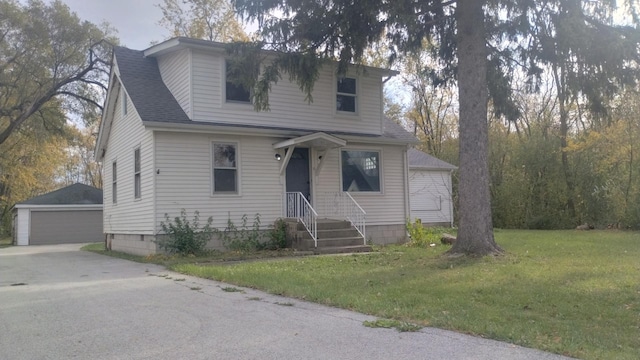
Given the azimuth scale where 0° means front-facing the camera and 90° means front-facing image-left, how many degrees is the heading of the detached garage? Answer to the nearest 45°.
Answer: approximately 0°

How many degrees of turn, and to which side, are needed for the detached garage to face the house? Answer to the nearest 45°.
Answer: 0° — it already faces it

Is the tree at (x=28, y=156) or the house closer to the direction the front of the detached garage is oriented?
the house

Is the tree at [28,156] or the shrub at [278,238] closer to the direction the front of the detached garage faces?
the shrub
